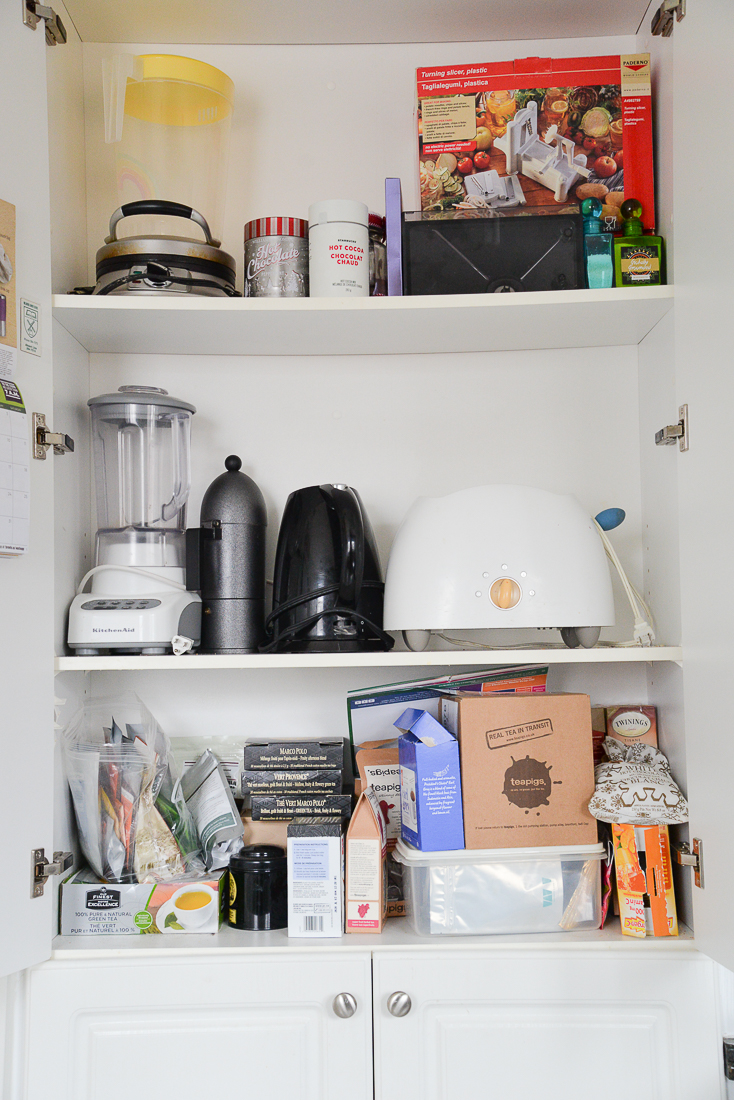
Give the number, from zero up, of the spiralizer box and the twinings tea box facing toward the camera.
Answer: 2

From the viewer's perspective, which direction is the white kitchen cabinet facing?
toward the camera

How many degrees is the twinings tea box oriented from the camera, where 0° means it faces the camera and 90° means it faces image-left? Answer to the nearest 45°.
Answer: approximately 0°
